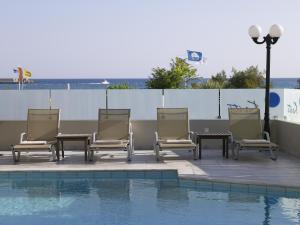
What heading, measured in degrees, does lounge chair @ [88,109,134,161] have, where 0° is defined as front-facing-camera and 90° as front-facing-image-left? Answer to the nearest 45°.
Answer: approximately 0°

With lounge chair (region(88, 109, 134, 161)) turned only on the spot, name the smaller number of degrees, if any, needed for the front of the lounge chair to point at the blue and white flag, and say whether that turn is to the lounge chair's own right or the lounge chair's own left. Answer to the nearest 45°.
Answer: approximately 180°

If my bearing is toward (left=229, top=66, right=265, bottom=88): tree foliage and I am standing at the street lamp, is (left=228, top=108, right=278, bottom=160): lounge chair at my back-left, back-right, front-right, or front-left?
back-left

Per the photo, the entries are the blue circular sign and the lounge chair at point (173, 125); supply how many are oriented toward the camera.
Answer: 2

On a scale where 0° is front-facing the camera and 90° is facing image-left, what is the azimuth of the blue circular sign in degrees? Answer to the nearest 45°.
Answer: approximately 0°

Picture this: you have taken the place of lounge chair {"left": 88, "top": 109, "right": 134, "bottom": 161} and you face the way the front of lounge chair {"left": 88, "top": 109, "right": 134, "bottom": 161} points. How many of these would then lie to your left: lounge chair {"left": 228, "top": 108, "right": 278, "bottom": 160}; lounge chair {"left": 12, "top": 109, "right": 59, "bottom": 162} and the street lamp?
2

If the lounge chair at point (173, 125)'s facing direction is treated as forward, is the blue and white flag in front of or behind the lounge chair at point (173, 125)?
behind

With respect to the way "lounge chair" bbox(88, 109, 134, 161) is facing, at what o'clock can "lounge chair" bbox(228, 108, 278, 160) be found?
"lounge chair" bbox(228, 108, 278, 160) is roughly at 9 o'clock from "lounge chair" bbox(88, 109, 134, 161).

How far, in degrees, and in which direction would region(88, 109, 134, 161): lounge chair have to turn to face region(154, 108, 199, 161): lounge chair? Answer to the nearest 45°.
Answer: approximately 90° to its left

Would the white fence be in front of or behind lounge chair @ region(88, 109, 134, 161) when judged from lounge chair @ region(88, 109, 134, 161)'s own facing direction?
behind

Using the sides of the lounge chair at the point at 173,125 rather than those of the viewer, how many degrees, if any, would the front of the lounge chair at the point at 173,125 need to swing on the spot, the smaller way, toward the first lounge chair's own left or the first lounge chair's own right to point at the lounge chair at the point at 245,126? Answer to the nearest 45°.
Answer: approximately 90° to the first lounge chair's own left

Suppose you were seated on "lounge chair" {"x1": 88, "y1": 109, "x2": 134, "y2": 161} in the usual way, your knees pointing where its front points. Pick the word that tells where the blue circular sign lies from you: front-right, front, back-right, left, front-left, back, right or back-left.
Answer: back-left

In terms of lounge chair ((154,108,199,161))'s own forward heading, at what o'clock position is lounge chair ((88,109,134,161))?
lounge chair ((88,109,134,161)) is roughly at 3 o'clock from lounge chair ((154,108,199,161)).

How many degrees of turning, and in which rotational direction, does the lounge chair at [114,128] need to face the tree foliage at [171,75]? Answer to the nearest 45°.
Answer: approximately 180°
